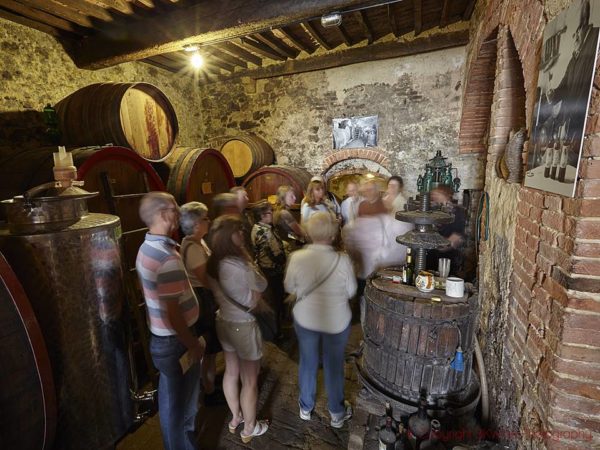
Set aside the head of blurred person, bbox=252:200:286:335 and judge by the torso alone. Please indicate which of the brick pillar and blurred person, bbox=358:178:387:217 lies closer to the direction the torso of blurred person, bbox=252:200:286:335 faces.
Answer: the blurred person

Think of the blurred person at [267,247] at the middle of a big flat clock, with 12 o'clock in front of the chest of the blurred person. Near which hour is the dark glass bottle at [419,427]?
The dark glass bottle is roughly at 2 o'clock from the blurred person.

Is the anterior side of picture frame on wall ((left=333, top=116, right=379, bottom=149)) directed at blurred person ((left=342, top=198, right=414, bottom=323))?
yes

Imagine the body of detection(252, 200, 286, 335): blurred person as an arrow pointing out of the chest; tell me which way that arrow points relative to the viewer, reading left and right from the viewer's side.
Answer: facing to the right of the viewer

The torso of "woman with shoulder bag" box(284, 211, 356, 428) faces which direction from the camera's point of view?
away from the camera

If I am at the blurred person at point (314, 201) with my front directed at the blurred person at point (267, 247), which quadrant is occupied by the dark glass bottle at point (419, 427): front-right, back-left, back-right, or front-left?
front-left

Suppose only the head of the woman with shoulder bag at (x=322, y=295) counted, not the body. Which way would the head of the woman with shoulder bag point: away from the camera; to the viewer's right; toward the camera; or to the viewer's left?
away from the camera

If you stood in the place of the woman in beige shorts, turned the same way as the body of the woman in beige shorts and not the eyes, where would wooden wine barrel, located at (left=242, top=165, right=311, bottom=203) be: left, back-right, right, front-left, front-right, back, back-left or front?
front-left

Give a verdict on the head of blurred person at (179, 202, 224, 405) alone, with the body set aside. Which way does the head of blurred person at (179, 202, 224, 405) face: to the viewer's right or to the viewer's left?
to the viewer's right

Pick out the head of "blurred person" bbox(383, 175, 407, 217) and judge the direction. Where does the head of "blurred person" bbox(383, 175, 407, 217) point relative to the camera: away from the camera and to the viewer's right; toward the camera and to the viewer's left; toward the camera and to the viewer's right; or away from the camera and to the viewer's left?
toward the camera and to the viewer's left

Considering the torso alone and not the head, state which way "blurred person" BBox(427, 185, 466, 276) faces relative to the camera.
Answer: to the viewer's left

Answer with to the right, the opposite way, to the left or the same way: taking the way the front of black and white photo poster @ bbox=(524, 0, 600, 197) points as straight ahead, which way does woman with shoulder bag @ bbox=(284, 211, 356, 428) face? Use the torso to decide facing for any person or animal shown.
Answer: to the right

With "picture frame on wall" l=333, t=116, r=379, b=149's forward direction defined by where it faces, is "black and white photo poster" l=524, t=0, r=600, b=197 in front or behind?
in front
